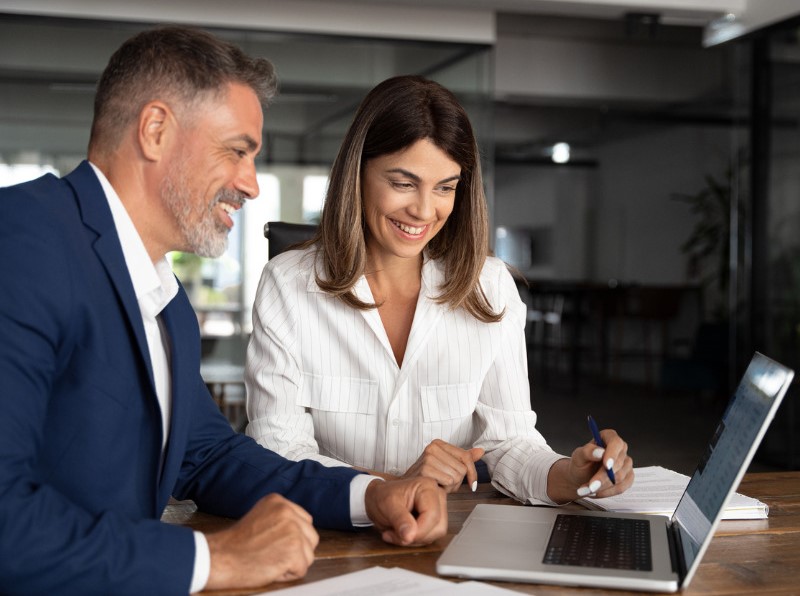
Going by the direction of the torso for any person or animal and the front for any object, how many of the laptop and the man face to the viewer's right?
1

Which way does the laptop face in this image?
to the viewer's left

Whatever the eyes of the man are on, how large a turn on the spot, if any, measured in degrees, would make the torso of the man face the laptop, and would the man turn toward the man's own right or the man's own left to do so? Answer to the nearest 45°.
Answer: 0° — they already face it

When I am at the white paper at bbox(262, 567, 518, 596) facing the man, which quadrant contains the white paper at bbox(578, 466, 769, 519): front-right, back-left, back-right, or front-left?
back-right

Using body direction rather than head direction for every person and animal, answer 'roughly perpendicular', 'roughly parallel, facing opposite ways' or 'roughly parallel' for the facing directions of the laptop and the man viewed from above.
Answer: roughly parallel, facing opposite ways

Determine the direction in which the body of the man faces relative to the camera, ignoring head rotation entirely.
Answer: to the viewer's right

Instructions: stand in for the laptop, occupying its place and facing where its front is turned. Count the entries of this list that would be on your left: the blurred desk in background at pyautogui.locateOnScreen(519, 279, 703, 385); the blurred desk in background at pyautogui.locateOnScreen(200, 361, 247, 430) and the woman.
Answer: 0

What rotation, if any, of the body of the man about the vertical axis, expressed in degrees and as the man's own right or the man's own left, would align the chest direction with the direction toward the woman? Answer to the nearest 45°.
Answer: approximately 45° to the man's own left

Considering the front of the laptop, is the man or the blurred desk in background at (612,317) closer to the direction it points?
the man

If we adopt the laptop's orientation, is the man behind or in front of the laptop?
in front

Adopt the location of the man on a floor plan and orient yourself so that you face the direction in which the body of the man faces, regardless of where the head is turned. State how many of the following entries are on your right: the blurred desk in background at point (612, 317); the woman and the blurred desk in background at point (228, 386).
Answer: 0

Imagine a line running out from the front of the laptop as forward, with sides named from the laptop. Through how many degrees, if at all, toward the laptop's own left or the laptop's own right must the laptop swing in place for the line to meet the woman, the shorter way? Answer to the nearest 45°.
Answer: approximately 45° to the laptop's own right

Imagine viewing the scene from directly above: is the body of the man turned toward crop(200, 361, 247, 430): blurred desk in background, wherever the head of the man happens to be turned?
no
